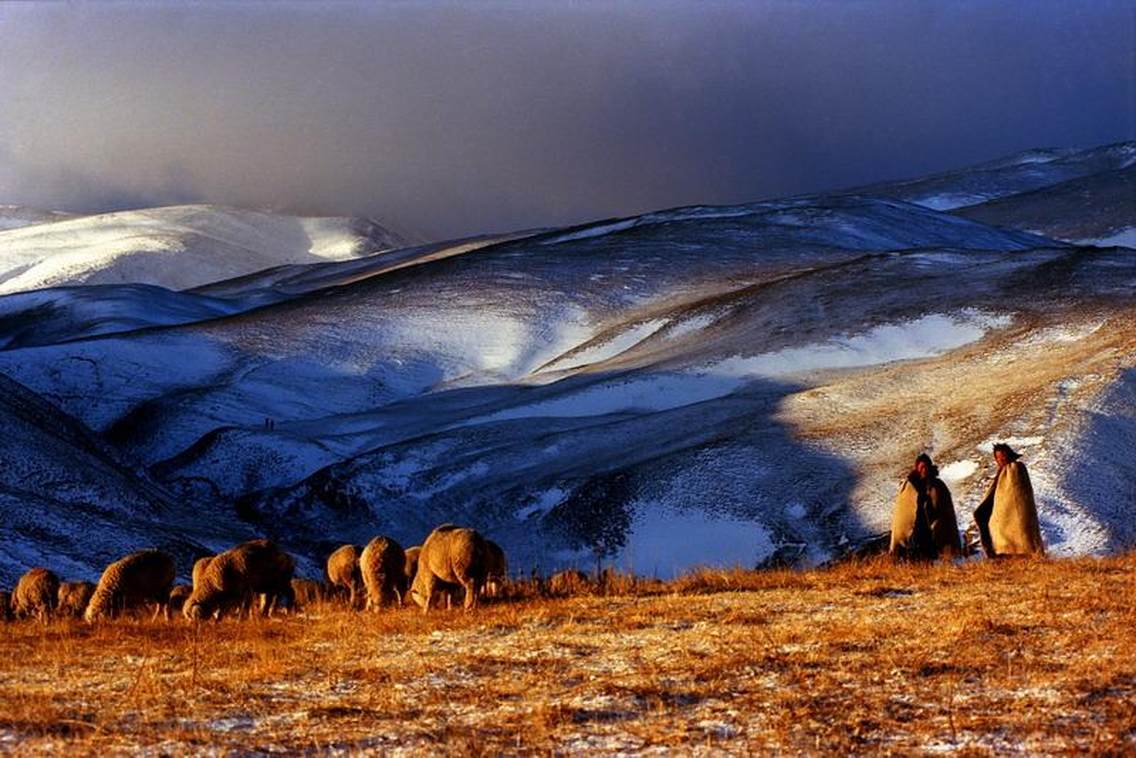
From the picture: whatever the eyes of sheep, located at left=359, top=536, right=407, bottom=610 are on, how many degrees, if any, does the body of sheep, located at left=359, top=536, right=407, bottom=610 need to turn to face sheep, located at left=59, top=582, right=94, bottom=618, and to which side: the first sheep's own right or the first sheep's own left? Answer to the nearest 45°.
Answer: approximately 45° to the first sheep's own left

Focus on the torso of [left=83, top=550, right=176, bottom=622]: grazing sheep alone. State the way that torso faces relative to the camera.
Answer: to the viewer's left

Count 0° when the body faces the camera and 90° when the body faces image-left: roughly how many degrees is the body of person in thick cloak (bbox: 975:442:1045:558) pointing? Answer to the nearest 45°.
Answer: approximately 45°

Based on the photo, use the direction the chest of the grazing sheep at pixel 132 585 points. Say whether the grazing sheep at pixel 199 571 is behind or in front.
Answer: behind

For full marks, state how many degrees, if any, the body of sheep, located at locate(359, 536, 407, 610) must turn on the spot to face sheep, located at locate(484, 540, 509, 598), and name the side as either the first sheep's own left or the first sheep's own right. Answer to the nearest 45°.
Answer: approximately 135° to the first sheep's own right

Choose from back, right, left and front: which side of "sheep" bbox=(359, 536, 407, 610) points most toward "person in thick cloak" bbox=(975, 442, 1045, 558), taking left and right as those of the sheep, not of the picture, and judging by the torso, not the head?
right

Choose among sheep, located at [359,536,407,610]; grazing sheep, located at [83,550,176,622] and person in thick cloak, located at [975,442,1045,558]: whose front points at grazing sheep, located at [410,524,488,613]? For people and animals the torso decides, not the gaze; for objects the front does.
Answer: the person in thick cloak

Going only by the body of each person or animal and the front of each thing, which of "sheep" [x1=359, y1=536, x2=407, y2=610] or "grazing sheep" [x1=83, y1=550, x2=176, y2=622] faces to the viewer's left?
the grazing sheep

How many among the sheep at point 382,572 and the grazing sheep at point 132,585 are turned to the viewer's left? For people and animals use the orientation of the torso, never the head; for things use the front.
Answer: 1
